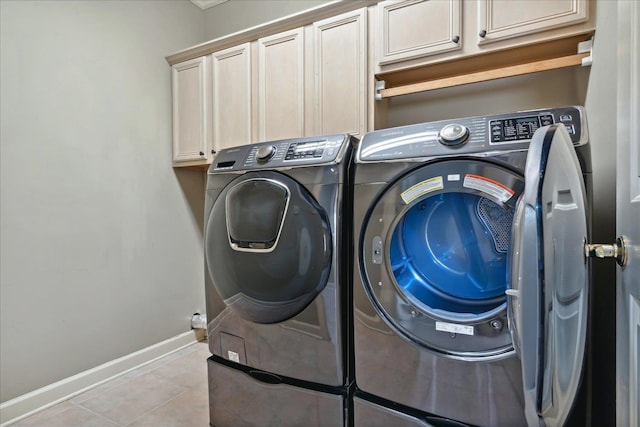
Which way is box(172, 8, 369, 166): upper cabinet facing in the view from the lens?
facing the viewer and to the left of the viewer

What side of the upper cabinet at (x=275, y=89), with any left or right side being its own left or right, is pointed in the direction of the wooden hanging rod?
left

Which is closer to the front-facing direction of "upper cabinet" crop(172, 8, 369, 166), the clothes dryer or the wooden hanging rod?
the clothes dryer

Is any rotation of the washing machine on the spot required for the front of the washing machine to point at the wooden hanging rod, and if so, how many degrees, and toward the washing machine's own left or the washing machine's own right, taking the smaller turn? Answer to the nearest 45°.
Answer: approximately 135° to the washing machine's own left

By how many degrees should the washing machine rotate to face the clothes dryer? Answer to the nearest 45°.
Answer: approximately 90° to its left

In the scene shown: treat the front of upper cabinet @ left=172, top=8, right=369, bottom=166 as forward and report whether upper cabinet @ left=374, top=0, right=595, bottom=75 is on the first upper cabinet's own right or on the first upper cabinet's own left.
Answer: on the first upper cabinet's own left

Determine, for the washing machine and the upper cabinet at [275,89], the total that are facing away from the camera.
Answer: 0

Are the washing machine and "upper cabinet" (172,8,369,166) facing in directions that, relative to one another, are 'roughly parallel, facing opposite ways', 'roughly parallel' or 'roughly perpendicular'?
roughly parallel
